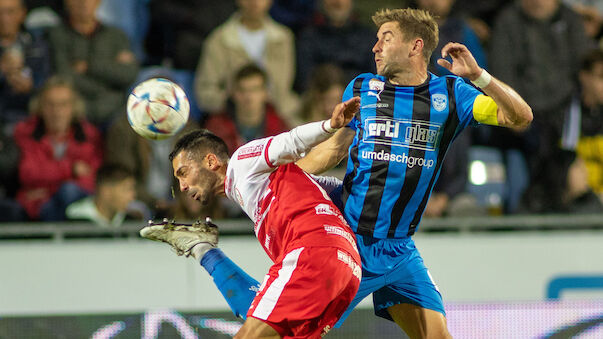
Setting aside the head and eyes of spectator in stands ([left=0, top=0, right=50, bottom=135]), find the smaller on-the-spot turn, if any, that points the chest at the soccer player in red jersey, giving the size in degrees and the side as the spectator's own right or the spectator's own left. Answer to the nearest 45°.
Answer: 0° — they already face them

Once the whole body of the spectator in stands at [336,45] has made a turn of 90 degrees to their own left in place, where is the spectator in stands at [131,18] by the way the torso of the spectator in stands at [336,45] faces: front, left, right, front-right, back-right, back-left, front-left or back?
back

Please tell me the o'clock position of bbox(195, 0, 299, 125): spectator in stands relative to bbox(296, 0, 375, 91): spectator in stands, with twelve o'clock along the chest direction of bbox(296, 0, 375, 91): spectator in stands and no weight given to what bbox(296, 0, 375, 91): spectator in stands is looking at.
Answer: bbox(195, 0, 299, 125): spectator in stands is roughly at 3 o'clock from bbox(296, 0, 375, 91): spectator in stands.

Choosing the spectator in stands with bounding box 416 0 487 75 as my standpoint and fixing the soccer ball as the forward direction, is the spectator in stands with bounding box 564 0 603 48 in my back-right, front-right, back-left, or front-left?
back-left

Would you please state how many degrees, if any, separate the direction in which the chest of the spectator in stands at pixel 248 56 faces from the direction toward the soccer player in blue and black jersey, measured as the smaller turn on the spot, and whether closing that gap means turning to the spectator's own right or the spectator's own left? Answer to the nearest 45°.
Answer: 0° — they already face them

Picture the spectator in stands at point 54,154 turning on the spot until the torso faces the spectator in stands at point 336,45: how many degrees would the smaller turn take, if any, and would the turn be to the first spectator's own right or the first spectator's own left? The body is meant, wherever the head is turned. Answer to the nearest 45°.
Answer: approximately 90° to the first spectator's own left

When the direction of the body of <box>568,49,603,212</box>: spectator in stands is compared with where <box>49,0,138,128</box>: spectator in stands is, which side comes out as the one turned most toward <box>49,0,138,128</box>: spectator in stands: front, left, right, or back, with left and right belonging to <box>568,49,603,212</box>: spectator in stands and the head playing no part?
right

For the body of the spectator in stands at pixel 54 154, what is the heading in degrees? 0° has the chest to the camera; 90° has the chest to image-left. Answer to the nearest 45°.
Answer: approximately 0°
